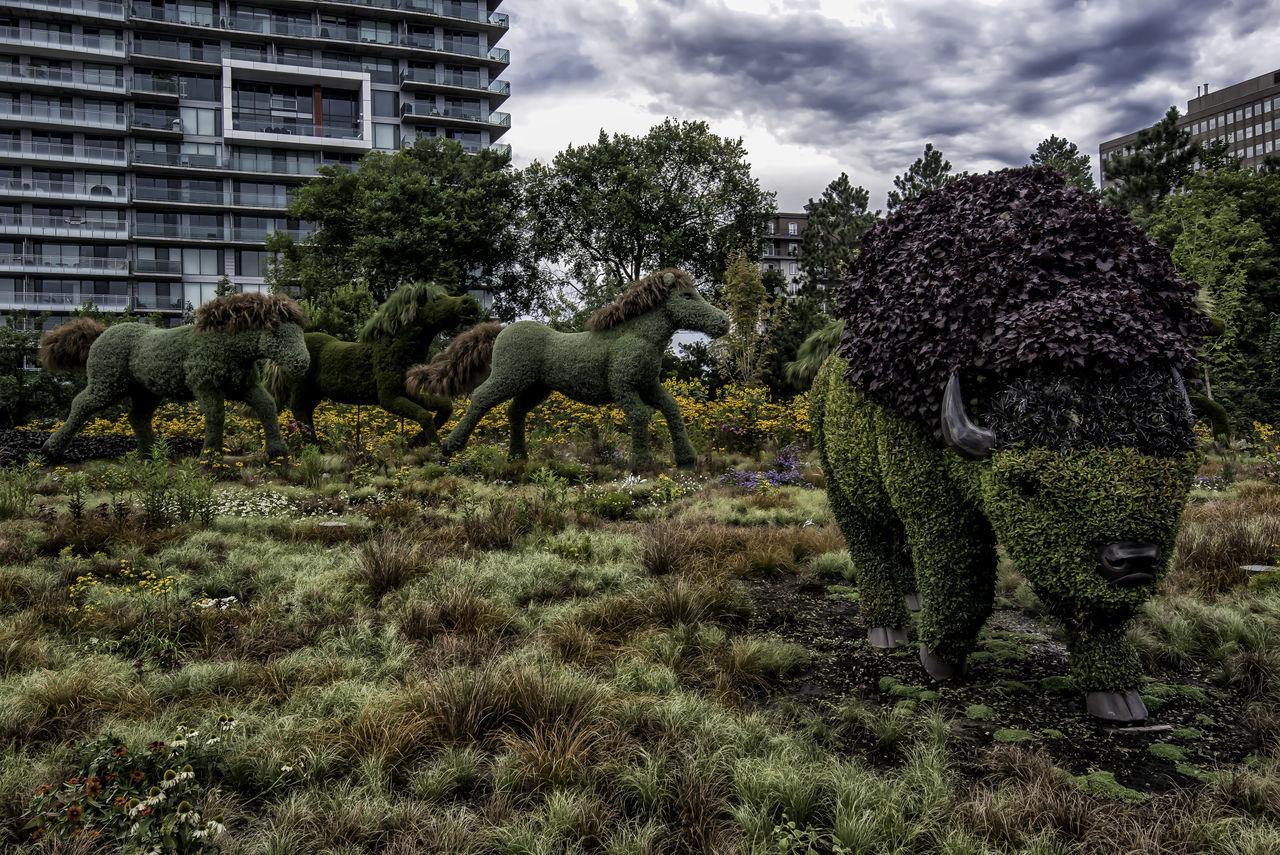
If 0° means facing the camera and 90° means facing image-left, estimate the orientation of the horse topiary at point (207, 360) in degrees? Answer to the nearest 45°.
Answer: approximately 270°

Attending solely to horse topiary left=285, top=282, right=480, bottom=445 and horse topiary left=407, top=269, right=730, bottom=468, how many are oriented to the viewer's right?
2

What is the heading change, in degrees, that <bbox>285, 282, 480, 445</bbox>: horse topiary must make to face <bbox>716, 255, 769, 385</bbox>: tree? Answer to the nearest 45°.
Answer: approximately 45° to its left

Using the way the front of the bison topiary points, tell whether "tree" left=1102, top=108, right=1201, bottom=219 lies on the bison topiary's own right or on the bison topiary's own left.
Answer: on the bison topiary's own left

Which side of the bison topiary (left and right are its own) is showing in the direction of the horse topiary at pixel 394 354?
back

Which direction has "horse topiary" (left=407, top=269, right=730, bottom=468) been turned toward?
to the viewer's right

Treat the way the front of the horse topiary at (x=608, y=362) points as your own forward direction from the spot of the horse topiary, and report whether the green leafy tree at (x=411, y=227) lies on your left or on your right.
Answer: on your left

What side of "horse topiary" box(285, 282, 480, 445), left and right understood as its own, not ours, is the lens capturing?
right

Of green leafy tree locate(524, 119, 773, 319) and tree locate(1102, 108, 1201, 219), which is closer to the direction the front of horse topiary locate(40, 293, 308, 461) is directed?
the tree
